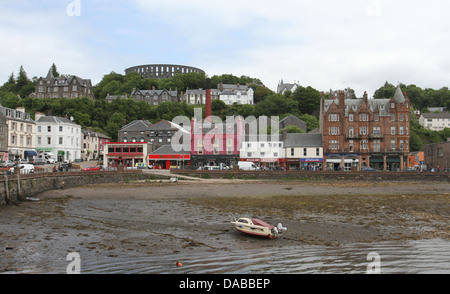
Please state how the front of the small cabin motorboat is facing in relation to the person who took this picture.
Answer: facing away from the viewer and to the left of the viewer

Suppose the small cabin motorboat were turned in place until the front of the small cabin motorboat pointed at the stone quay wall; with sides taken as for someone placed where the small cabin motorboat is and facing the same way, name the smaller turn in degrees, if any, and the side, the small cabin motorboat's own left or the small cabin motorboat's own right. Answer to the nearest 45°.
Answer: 0° — it already faces it
